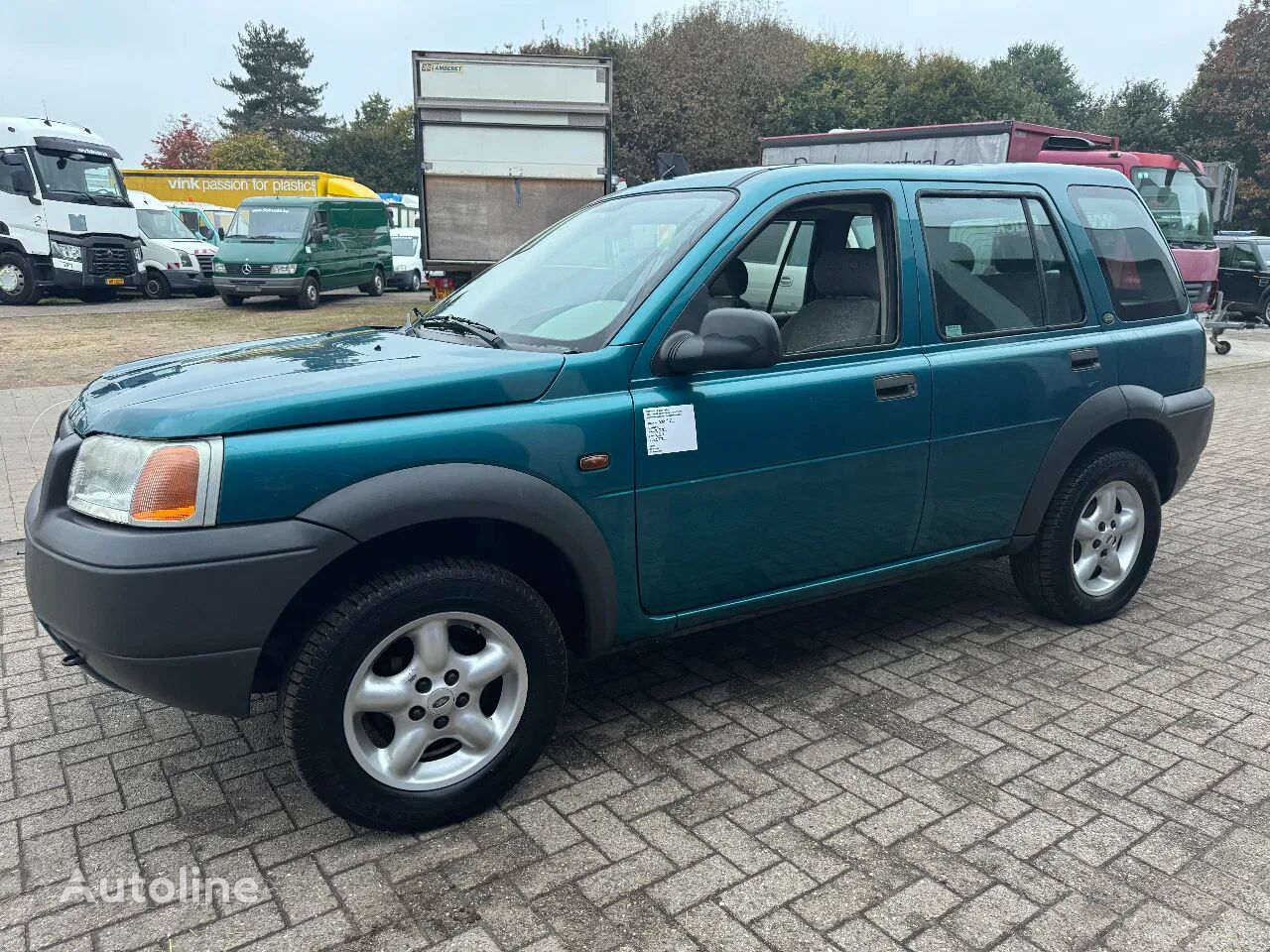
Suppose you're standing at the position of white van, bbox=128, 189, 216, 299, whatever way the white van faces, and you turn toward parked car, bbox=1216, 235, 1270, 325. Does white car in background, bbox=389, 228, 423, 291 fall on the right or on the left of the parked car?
left

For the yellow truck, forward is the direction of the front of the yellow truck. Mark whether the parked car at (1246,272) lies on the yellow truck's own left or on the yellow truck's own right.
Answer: on the yellow truck's own right

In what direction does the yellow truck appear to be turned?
to the viewer's right

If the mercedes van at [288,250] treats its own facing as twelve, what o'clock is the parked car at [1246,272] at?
The parked car is roughly at 8 o'clock from the mercedes van.

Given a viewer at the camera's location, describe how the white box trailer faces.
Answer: facing away from the viewer

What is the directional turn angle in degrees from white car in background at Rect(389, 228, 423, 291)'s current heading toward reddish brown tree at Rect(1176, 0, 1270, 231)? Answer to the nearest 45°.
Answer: approximately 135° to its left

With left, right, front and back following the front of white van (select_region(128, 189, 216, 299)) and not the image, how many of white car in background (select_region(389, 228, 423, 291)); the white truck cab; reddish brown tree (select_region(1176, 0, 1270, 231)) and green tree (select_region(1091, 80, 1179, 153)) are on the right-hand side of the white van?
1

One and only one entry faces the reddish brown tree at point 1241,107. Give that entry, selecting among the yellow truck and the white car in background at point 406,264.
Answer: the yellow truck

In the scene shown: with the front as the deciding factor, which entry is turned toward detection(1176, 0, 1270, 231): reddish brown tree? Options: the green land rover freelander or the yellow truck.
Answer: the yellow truck

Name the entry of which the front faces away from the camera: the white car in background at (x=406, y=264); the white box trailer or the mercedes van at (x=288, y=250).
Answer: the white box trailer

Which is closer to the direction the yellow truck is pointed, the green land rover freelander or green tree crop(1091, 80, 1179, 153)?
the green tree

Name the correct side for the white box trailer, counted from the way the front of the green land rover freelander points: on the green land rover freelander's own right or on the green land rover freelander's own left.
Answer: on the green land rover freelander's own right

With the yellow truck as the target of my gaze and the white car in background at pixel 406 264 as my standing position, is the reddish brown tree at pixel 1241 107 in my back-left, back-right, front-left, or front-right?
back-right

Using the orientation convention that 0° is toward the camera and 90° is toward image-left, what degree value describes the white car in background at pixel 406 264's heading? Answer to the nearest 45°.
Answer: approximately 45°
